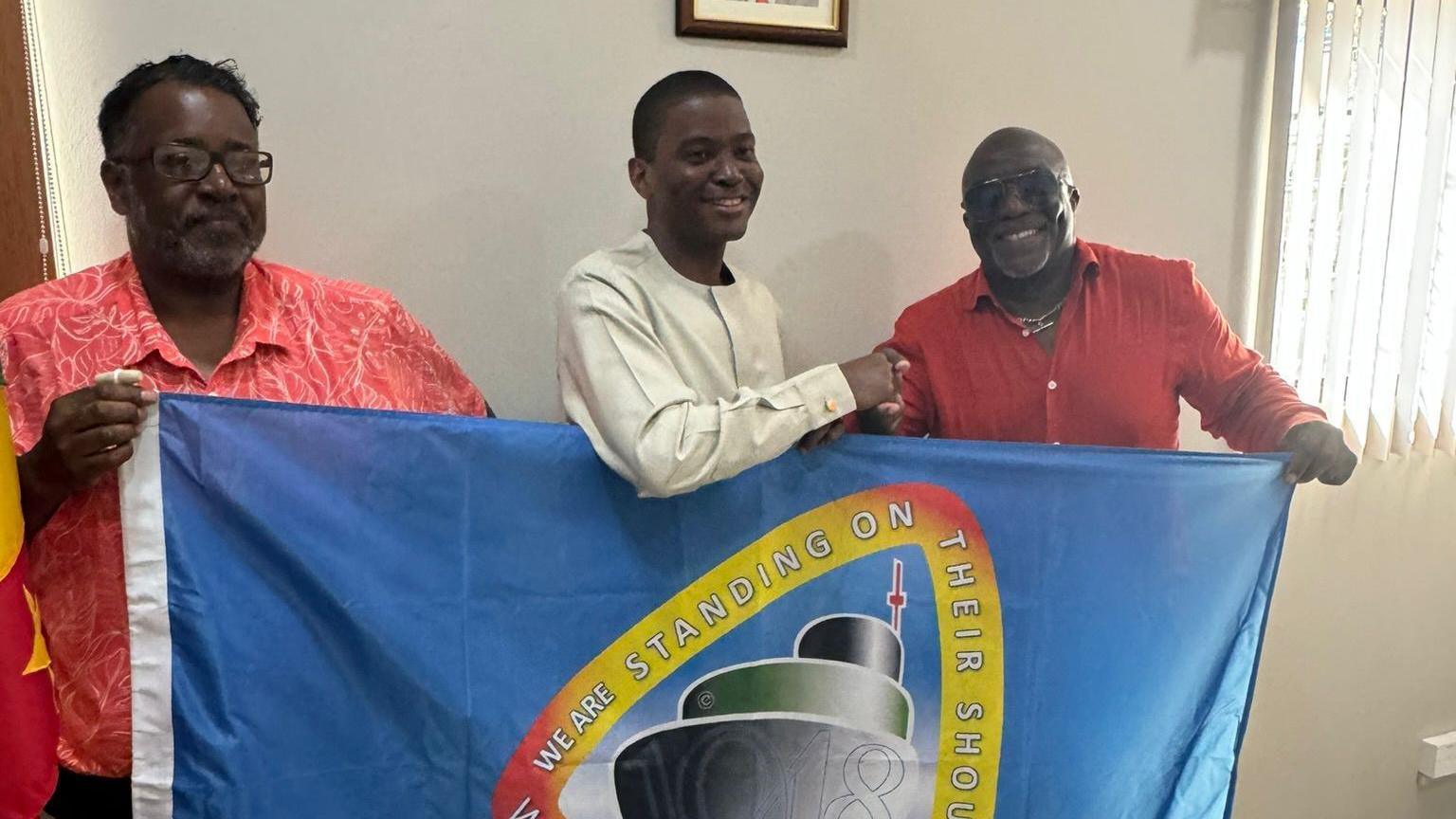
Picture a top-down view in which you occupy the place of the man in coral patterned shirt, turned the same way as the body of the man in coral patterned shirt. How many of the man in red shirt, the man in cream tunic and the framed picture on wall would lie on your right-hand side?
0

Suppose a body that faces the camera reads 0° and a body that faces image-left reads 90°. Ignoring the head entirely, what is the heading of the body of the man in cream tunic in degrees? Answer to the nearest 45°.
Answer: approximately 315°

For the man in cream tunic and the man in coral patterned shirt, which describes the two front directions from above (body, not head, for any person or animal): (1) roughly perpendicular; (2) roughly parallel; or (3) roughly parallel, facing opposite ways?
roughly parallel

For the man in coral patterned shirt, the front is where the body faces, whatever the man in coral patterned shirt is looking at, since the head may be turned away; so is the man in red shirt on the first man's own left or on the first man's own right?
on the first man's own left

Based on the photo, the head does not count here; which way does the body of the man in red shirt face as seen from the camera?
toward the camera

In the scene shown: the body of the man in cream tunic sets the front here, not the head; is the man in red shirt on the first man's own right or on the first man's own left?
on the first man's own left

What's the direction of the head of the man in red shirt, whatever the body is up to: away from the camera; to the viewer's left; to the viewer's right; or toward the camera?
toward the camera

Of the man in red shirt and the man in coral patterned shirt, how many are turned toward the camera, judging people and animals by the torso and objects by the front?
2

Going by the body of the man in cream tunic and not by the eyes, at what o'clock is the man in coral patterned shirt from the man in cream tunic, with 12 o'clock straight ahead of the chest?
The man in coral patterned shirt is roughly at 4 o'clock from the man in cream tunic.

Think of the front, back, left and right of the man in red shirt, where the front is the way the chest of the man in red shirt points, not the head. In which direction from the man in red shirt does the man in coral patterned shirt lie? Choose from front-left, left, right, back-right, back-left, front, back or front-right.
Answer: front-right

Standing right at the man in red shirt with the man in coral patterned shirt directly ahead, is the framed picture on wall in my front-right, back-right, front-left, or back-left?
front-right

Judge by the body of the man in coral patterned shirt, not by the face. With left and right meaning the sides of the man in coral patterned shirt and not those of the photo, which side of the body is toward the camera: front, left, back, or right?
front
